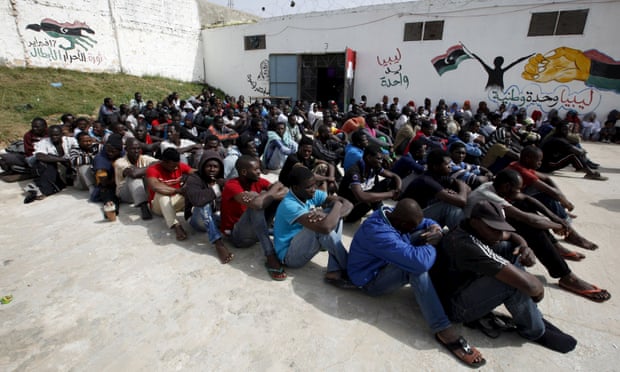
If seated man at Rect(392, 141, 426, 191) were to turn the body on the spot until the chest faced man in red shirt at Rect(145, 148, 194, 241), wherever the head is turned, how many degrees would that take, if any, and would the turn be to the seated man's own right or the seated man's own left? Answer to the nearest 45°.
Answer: approximately 90° to the seated man's own right

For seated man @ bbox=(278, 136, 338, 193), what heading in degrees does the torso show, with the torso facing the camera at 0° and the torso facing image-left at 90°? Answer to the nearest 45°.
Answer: approximately 315°

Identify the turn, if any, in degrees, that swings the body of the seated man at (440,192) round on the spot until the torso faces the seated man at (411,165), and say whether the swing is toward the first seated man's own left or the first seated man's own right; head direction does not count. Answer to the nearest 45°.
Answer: approximately 180°

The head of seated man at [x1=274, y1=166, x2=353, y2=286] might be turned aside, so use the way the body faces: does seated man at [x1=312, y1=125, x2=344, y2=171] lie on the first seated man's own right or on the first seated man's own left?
on the first seated man's own left

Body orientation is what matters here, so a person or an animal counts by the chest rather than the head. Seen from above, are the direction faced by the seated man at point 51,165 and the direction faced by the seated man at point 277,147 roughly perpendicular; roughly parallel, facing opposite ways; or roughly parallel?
roughly parallel

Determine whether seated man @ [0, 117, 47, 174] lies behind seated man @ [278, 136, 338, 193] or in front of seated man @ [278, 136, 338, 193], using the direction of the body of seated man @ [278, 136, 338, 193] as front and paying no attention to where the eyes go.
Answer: behind

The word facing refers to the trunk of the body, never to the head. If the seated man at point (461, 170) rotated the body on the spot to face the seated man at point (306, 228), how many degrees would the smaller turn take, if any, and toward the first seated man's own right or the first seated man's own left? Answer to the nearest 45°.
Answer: approximately 90° to the first seated man's own right

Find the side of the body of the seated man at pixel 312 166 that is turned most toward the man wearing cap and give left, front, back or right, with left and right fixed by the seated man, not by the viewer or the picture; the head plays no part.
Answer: front

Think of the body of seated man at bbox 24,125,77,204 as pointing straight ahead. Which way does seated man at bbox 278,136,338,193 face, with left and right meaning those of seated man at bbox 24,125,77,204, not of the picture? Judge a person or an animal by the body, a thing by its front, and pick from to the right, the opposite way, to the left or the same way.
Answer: the same way

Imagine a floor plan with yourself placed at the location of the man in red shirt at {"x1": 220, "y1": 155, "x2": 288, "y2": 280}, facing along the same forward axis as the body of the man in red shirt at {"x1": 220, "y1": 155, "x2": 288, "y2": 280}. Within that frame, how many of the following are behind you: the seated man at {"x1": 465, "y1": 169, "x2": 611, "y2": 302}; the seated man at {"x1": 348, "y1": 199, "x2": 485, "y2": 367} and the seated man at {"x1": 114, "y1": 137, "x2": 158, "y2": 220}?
1

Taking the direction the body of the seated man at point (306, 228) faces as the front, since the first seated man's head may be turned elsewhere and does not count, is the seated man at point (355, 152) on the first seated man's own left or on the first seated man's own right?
on the first seated man's own left

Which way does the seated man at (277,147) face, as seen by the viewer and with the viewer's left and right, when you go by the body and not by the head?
facing the viewer and to the right of the viewer

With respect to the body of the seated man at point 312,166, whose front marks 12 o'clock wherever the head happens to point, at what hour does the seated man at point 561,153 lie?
the seated man at point 561,153 is roughly at 10 o'clock from the seated man at point 312,166.

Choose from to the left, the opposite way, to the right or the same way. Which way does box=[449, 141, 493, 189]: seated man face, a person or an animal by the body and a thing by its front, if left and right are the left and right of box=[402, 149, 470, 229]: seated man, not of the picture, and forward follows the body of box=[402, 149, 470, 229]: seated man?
the same way

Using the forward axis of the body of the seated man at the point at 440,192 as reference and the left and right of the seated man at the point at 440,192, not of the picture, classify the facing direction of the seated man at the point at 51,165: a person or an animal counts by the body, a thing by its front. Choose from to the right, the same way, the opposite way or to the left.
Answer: the same way

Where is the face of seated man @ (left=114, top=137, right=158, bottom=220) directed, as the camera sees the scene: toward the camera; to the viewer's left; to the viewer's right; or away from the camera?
toward the camera

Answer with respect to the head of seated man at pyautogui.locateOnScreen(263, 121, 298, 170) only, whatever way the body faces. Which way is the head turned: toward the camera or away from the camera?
toward the camera

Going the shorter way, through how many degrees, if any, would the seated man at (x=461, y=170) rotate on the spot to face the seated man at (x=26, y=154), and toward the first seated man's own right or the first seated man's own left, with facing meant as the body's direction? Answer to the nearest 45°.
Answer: approximately 135° to the first seated man's own right

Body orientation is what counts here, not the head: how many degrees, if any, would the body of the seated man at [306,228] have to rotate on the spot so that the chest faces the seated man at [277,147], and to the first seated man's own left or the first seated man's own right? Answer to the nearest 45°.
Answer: approximately 135° to the first seated man's own left

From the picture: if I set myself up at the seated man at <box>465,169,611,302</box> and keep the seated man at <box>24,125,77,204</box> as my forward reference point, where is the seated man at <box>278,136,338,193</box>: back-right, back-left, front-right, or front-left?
front-right
